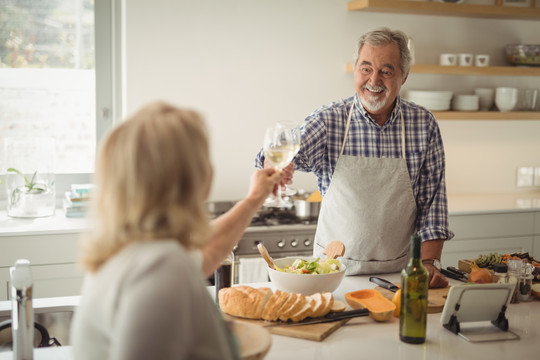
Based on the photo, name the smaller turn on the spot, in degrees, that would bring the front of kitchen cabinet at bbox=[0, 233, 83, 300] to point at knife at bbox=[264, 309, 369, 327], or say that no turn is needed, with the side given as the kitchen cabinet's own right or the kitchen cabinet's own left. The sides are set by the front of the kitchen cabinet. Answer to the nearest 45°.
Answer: approximately 45° to the kitchen cabinet's own left

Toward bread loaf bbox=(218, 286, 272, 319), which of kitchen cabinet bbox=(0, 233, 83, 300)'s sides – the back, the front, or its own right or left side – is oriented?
front

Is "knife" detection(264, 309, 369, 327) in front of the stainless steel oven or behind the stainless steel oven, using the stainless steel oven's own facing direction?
in front

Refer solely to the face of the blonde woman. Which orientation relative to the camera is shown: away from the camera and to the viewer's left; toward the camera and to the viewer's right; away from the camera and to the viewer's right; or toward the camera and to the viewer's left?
away from the camera and to the viewer's right

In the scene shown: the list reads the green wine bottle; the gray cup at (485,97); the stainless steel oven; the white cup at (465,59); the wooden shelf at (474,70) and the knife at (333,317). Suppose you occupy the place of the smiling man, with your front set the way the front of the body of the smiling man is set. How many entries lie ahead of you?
2

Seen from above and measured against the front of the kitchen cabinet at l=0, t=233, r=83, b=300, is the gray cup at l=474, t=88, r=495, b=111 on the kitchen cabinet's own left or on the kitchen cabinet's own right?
on the kitchen cabinet's own left

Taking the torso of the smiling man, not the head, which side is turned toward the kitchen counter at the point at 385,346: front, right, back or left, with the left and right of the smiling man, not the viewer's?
front

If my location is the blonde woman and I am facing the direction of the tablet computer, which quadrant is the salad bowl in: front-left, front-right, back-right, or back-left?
front-left

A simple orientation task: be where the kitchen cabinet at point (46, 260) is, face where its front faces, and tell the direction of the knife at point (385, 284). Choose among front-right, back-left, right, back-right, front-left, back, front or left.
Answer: front-left

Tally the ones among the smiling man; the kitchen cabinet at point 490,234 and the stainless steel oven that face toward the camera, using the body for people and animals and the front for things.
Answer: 3

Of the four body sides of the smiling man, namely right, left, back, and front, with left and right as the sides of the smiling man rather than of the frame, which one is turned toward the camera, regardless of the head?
front

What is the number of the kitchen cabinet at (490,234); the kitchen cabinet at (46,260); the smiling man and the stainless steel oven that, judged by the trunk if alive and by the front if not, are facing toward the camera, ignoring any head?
4

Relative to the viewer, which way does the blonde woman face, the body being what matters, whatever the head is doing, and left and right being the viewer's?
facing away from the viewer and to the right of the viewer

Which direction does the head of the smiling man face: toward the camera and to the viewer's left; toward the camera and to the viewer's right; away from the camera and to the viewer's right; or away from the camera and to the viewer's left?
toward the camera and to the viewer's left

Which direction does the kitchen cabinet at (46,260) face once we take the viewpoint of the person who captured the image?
facing the viewer
